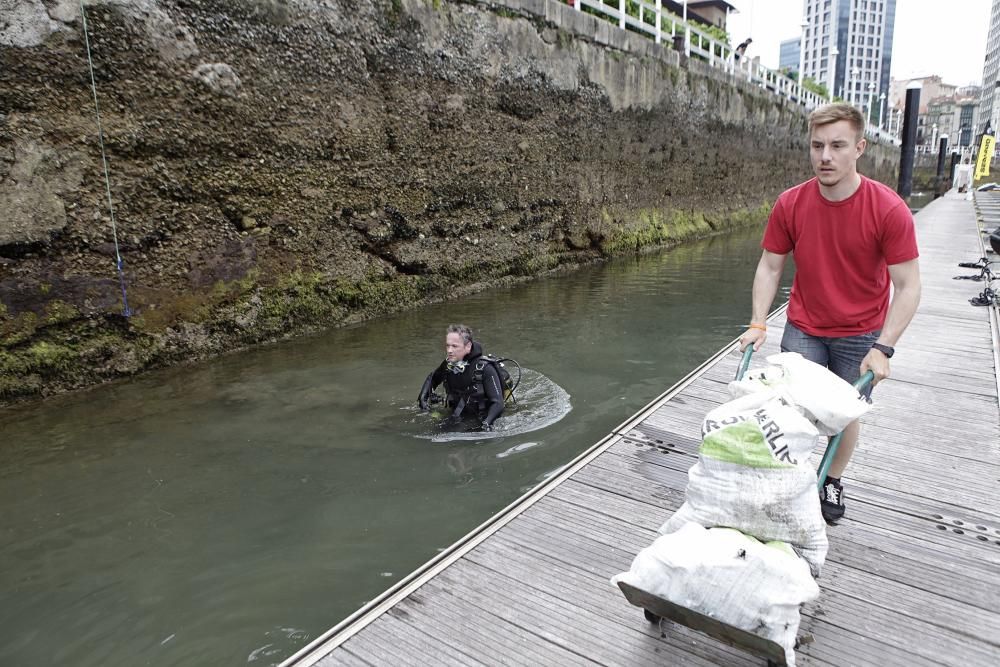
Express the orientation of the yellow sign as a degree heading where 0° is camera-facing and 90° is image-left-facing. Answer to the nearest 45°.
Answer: approximately 0°

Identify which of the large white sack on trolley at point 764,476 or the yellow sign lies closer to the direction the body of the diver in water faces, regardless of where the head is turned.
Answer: the large white sack on trolley

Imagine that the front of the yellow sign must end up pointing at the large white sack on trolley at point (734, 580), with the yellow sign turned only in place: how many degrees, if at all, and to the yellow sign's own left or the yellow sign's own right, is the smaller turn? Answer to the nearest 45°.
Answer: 0° — it already faces it

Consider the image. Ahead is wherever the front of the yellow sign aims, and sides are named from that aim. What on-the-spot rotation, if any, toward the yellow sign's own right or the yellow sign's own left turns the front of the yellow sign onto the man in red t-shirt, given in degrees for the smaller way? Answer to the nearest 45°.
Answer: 0° — it already faces them

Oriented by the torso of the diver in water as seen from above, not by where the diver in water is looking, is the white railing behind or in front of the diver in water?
behind

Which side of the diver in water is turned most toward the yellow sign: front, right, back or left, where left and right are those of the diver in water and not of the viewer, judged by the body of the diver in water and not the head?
back

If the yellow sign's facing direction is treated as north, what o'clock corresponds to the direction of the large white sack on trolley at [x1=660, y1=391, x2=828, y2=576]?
The large white sack on trolley is roughly at 12 o'clock from the yellow sign.

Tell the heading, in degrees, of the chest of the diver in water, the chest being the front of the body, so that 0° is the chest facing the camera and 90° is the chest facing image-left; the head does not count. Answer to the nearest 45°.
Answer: approximately 45°

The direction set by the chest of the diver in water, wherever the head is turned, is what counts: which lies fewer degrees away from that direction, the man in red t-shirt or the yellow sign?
the man in red t-shirt

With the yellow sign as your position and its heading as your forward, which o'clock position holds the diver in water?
The diver in water is roughly at 12 o'clock from the yellow sign.

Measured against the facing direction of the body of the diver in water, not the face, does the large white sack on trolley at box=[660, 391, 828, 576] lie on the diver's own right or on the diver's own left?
on the diver's own left
